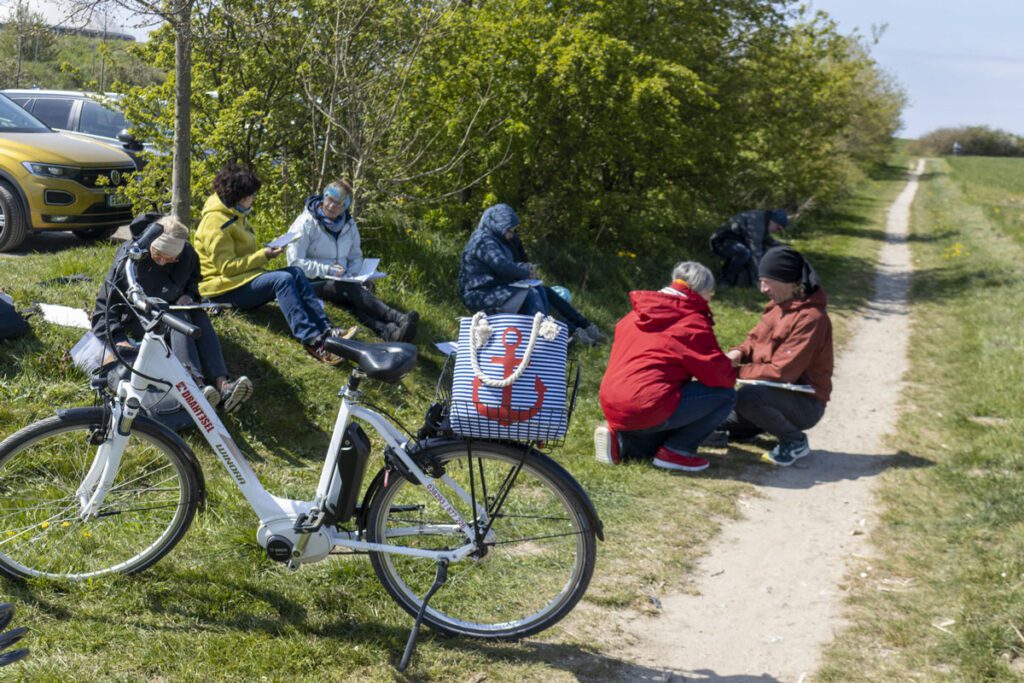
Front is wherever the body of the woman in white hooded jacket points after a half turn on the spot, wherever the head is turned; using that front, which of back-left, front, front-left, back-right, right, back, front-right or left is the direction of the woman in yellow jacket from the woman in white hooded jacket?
left

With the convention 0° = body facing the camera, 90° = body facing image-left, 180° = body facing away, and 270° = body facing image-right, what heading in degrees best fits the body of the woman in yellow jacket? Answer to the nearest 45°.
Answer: approximately 270°

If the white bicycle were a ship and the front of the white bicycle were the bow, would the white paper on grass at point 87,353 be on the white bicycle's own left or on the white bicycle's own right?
on the white bicycle's own right

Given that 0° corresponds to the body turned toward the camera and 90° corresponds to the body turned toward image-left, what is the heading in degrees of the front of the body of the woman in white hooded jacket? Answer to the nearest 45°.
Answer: approximately 315°

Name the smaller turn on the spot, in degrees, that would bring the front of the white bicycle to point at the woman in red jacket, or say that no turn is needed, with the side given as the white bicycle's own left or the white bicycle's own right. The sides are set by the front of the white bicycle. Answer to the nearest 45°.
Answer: approximately 135° to the white bicycle's own right

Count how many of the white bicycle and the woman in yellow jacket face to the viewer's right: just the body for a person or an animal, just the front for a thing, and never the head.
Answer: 1

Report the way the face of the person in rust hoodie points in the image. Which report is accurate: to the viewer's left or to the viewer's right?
to the viewer's left

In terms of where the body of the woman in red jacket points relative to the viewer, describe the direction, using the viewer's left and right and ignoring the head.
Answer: facing away from the viewer and to the right of the viewer

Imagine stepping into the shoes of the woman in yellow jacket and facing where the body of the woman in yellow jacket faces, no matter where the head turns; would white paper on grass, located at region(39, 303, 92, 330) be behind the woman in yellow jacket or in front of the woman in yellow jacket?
behind
